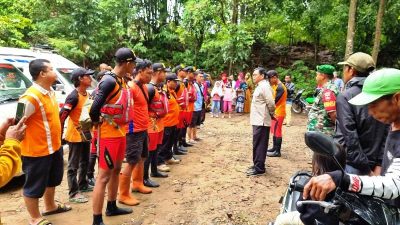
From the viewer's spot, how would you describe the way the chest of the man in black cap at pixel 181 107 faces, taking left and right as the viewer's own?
facing to the right of the viewer

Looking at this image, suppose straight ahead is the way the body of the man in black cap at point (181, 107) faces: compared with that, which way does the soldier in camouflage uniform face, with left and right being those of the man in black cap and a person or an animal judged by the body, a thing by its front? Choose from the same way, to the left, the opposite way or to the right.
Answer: the opposite way

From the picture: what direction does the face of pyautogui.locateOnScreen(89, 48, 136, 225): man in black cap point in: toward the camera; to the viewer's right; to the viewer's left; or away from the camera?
to the viewer's right

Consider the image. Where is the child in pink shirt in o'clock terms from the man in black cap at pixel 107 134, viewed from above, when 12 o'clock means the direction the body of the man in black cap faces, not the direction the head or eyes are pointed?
The child in pink shirt is roughly at 10 o'clock from the man in black cap.

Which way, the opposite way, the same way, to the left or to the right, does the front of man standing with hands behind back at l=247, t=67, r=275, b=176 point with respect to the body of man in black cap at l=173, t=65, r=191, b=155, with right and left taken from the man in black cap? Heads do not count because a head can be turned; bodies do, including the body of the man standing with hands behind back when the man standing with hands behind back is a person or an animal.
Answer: the opposite way

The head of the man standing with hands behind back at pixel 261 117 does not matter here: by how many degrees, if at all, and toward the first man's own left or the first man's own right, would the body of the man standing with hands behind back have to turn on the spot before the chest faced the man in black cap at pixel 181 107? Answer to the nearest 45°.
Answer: approximately 45° to the first man's own right

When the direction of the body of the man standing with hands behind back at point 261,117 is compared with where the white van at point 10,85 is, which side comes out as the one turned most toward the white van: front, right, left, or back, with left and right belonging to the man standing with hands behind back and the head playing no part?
front

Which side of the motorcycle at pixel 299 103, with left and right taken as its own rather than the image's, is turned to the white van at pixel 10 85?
front

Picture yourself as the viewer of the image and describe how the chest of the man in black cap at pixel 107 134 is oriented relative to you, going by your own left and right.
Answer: facing to the right of the viewer

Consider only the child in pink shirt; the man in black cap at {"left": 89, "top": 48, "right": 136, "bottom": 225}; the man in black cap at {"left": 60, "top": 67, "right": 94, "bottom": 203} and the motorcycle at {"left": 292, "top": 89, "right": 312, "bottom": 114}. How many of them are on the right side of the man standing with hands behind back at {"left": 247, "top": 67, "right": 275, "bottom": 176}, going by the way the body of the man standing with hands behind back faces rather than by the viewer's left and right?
2

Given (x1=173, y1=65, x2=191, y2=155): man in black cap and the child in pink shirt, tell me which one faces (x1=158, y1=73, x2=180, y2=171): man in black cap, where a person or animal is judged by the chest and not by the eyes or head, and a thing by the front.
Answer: the child in pink shirt

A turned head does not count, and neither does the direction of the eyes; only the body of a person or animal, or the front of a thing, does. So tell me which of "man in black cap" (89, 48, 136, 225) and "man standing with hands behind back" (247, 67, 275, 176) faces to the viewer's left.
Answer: the man standing with hands behind back

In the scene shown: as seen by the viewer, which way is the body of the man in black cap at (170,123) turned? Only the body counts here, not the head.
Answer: to the viewer's right

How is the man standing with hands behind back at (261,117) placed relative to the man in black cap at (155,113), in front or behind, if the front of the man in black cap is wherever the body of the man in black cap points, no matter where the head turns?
in front

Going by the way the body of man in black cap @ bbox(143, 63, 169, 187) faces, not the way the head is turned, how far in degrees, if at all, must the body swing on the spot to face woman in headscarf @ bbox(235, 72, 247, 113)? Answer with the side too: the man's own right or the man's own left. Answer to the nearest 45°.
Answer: approximately 90° to the man's own left

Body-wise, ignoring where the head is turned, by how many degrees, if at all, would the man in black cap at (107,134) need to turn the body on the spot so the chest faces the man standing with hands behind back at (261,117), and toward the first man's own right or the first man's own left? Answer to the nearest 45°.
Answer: approximately 45° to the first man's own left

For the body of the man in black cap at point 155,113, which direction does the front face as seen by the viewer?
to the viewer's right

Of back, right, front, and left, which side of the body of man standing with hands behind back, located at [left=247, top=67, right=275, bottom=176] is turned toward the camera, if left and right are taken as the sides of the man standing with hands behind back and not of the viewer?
left
